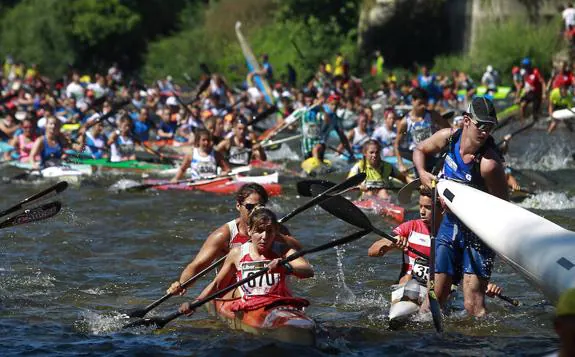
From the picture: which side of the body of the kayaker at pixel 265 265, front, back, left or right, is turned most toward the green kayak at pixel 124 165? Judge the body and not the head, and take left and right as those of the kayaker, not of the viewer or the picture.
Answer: back

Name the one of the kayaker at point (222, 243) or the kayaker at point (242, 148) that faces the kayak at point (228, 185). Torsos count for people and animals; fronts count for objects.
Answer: the kayaker at point (242, 148)

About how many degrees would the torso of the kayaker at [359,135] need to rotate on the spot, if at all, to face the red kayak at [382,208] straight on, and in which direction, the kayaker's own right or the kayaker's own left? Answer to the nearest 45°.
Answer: approximately 45° to the kayaker's own left

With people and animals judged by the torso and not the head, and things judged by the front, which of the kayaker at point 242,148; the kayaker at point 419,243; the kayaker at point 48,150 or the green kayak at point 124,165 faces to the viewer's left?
the green kayak

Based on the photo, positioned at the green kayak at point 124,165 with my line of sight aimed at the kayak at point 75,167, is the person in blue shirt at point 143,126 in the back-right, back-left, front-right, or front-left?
back-right

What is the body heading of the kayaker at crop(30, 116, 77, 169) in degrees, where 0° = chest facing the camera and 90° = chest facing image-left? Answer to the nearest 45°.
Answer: approximately 0°

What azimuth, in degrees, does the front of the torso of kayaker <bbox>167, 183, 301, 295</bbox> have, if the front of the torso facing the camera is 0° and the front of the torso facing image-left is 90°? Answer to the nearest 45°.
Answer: approximately 315°

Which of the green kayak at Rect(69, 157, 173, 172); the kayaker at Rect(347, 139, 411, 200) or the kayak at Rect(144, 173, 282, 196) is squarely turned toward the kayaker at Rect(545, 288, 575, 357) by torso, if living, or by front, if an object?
the kayaker at Rect(347, 139, 411, 200)
